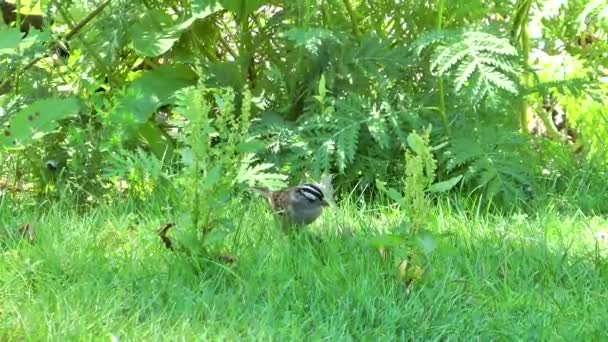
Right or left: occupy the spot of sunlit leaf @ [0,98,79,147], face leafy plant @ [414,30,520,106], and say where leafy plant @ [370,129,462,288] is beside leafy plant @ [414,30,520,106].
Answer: right

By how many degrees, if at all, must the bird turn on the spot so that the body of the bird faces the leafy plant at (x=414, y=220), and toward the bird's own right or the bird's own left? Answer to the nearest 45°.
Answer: approximately 45° to the bird's own right

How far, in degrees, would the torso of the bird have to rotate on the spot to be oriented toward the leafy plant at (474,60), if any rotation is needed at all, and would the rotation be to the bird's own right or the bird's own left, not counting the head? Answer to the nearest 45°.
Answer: approximately 45° to the bird's own left

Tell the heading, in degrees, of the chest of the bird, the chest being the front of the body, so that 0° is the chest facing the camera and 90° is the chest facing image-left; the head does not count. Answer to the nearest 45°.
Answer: approximately 270°

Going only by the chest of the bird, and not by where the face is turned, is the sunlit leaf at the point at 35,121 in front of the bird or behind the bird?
behind
